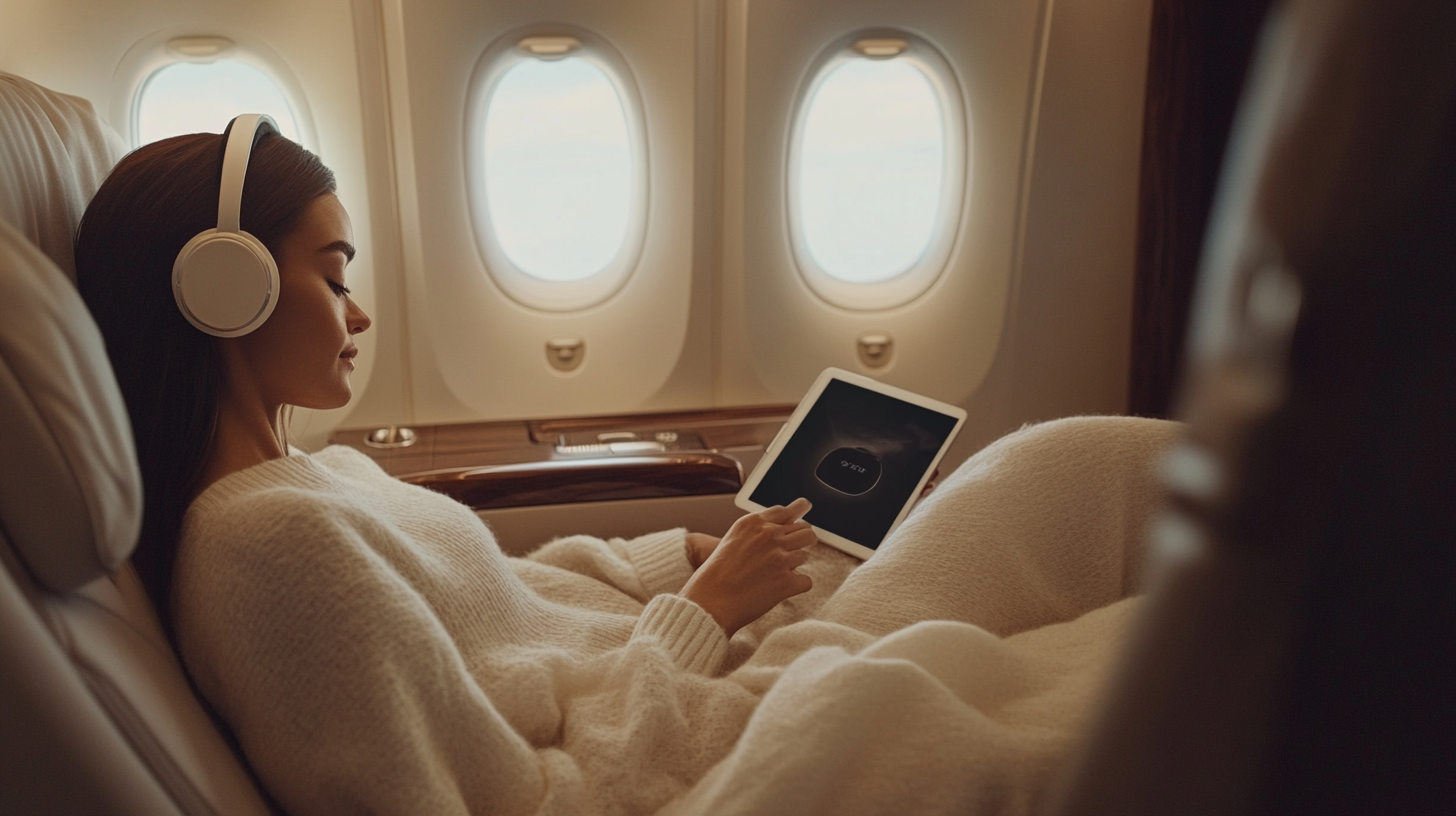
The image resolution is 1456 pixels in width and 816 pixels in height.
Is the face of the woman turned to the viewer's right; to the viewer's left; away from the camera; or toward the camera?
to the viewer's right

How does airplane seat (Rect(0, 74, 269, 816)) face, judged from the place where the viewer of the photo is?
facing to the right of the viewer

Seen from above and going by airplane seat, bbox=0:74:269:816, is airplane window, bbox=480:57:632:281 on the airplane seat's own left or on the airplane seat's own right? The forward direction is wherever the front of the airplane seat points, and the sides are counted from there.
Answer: on the airplane seat's own left

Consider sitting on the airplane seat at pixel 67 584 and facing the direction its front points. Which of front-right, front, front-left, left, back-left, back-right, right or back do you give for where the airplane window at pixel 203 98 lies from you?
left

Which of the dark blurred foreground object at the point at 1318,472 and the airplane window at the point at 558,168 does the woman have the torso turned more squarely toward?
the dark blurred foreground object

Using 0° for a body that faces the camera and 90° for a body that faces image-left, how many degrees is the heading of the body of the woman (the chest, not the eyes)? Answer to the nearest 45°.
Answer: approximately 270°

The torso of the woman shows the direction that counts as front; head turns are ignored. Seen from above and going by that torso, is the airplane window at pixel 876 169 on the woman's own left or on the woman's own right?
on the woman's own left

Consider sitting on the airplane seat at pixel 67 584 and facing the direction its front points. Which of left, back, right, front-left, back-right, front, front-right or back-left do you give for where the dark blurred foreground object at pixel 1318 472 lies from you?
front-right
